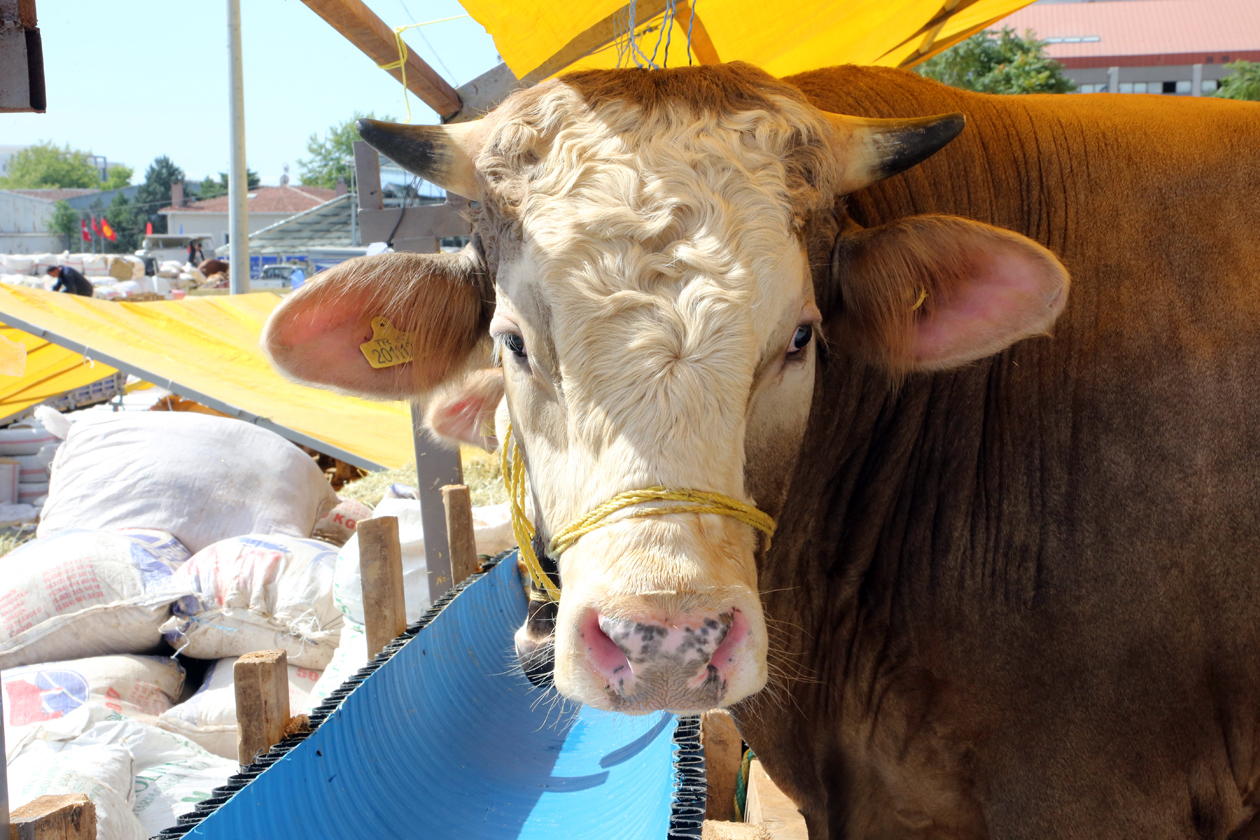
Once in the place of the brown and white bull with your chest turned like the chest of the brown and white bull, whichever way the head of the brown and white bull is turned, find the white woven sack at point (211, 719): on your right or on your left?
on your right

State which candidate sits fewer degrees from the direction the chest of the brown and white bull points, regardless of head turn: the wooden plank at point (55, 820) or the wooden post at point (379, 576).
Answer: the wooden plank

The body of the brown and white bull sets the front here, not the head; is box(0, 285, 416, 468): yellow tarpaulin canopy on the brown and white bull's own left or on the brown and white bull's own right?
on the brown and white bull's own right

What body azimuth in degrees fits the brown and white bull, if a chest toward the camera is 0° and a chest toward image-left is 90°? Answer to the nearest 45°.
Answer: approximately 45°

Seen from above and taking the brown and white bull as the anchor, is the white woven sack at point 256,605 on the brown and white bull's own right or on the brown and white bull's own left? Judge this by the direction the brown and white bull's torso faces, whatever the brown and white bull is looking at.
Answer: on the brown and white bull's own right

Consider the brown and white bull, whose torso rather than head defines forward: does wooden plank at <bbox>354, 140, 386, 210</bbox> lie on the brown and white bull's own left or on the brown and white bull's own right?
on the brown and white bull's own right
